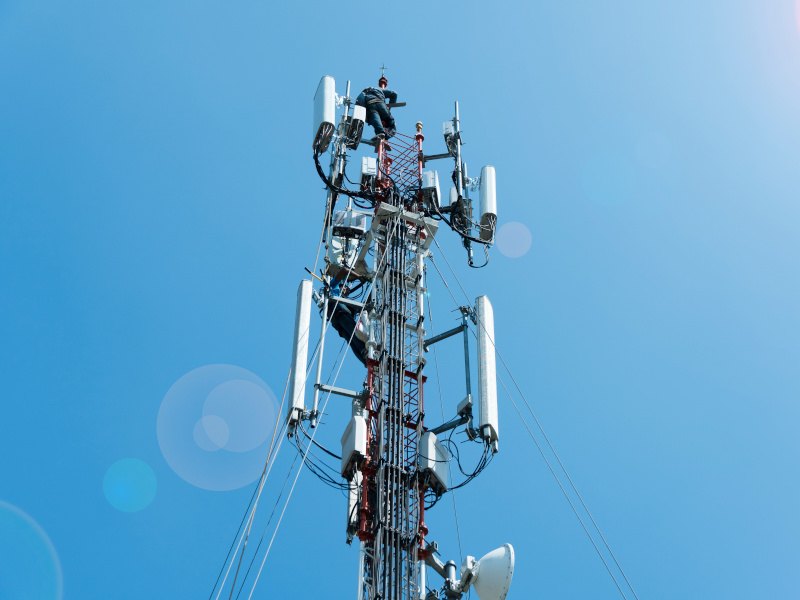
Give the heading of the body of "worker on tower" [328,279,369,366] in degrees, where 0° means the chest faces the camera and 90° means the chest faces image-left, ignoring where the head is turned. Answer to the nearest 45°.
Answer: approximately 270°
